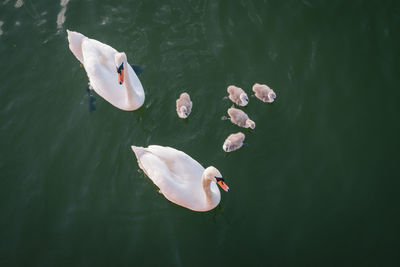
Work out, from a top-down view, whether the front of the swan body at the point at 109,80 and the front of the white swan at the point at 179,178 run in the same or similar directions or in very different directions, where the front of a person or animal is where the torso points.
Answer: same or similar directions

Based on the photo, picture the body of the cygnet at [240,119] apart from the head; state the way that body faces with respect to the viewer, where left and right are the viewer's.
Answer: facing the viewer and to the right of the viewer

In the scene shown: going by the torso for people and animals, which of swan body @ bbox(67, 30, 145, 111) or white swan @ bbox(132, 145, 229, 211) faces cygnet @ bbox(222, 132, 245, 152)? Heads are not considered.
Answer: the swan body

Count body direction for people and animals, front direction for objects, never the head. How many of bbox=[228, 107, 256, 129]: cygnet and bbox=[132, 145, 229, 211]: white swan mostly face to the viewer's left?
0

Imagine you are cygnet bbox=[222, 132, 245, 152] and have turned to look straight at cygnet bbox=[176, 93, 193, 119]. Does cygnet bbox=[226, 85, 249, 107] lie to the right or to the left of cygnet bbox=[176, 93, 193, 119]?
right
